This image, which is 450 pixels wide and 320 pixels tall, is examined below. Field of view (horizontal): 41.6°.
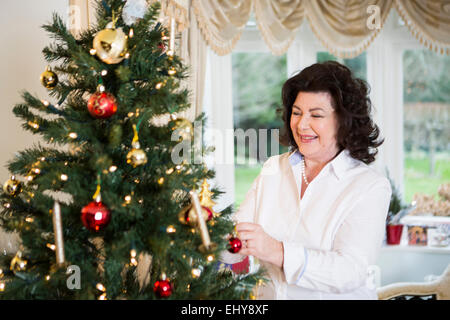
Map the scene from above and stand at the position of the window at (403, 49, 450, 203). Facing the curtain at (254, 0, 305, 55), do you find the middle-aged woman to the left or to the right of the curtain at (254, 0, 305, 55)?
left

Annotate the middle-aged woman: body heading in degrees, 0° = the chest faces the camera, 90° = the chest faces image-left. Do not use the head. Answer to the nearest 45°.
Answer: approximately 45°

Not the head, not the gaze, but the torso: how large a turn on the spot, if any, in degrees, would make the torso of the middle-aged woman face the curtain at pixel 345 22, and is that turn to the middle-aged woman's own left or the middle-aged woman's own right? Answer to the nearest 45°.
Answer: approximately 135° to the middle-aged woman's own right

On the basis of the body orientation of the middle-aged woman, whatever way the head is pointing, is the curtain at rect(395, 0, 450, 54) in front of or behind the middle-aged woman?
behind

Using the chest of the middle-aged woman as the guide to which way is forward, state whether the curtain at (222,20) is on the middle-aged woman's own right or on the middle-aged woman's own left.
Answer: on the middle-aged woman's own right

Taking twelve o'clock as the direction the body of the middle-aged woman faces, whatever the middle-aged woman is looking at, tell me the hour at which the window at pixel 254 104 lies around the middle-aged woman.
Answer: The window is roughly at 4 o'clock from the middle-aged woman.

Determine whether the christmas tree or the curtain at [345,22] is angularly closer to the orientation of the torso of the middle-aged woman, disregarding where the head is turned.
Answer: the christmas tree

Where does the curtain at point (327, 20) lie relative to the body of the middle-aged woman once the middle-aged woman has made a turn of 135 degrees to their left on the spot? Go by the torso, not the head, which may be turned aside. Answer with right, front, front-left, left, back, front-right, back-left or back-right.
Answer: left
